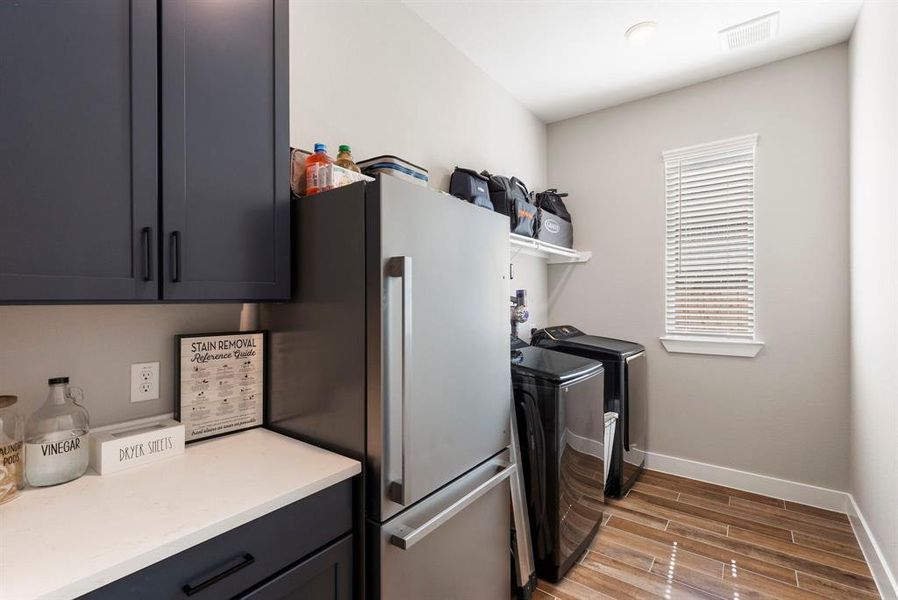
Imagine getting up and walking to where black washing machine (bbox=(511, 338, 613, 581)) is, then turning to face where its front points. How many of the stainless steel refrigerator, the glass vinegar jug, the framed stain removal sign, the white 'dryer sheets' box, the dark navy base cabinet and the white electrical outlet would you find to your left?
0

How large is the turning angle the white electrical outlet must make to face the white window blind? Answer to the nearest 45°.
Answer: approximately 90° to its left

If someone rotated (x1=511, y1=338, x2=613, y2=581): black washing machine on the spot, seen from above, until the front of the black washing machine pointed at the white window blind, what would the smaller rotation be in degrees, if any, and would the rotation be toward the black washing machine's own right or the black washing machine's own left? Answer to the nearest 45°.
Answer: approximately 90° to the black washing machine's own left

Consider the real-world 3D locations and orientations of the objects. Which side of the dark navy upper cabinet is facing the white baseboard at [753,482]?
left

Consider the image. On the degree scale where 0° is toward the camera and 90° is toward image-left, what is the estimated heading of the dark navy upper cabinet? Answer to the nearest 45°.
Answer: approximately 0°

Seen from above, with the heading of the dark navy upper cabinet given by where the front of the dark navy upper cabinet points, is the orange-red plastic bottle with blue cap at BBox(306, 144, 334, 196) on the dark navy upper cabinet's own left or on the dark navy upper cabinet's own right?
on the dark navy upper cabinet's own left

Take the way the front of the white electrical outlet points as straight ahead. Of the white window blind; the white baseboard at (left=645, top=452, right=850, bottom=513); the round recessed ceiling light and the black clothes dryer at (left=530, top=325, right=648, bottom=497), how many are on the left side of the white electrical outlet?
4

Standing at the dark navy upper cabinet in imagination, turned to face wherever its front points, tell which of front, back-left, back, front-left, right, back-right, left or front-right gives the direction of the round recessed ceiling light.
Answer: left

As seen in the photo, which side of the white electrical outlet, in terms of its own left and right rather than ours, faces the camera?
front

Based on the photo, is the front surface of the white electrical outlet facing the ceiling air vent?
no

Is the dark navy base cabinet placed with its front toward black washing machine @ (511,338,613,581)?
no

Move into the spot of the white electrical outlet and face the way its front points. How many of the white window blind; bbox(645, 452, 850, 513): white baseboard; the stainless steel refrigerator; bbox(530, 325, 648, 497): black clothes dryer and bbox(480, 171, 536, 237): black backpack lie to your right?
0

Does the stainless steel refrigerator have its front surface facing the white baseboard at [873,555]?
no
